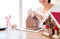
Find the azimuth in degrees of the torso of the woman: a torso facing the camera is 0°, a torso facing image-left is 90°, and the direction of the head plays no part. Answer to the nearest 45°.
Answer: approximately 45°
